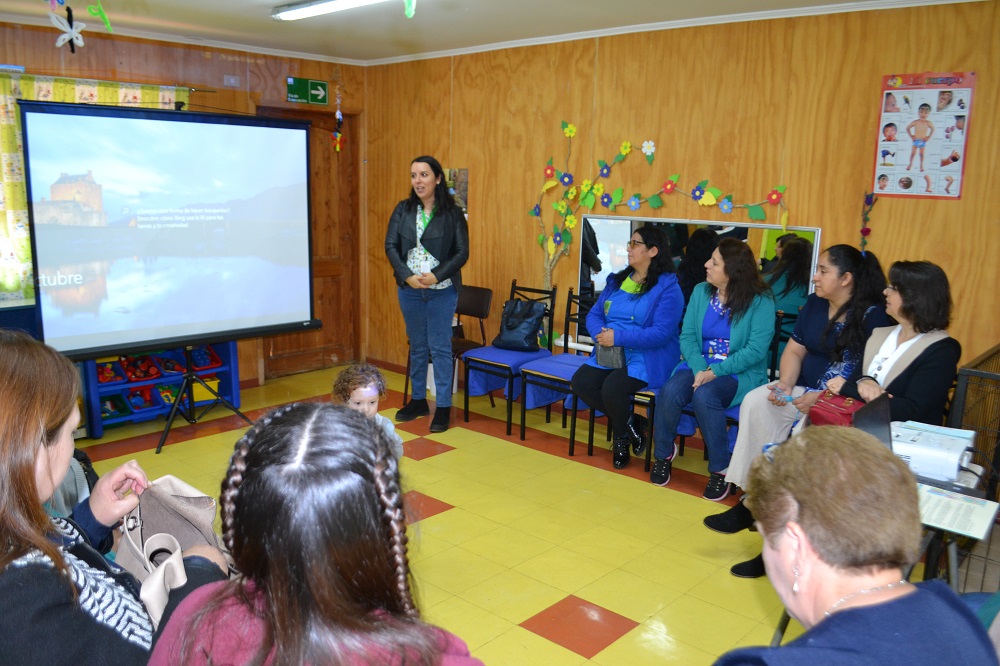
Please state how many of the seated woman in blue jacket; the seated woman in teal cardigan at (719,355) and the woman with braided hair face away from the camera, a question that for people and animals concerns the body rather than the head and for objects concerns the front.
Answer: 1

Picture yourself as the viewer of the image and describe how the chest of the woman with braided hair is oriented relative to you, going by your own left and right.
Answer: facing away from the viewer

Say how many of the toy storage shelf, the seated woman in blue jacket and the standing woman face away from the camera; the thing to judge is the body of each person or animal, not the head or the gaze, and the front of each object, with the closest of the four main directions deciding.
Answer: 0

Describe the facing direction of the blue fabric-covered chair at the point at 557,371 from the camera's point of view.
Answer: facing the viewer and to the left of the viewer

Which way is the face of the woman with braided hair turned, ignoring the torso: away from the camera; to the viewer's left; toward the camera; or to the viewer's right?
away from the camera

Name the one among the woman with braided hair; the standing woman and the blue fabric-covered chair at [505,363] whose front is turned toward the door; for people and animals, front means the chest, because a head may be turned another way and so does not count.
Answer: the woman with braided hair

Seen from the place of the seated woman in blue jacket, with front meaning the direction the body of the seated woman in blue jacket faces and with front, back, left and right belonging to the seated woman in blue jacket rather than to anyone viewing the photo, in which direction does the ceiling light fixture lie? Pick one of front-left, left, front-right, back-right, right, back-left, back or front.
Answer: front-right

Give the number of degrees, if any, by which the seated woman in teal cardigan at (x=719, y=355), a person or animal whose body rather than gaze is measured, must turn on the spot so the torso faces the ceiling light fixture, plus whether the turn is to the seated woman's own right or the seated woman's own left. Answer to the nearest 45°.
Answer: approximately 45° to the seated woman's own right

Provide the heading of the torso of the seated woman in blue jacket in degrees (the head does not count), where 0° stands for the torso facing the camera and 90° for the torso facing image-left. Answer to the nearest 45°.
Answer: approximately 45°

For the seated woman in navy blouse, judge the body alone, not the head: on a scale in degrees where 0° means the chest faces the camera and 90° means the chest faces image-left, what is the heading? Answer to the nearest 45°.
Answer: approximately 135°

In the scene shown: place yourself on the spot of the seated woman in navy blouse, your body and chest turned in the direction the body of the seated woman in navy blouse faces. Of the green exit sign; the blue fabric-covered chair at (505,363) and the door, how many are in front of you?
3

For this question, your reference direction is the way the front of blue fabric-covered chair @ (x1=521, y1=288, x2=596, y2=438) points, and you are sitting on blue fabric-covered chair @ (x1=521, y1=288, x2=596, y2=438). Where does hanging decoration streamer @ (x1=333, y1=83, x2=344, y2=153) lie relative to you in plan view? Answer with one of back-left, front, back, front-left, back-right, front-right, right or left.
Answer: right

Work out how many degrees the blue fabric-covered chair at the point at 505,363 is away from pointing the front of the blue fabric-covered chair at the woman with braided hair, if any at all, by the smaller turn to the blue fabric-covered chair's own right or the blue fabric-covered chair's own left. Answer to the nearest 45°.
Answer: approximately 45° to the blue fabric-covered chair's own left

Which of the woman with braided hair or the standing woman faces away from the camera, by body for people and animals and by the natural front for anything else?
the woman with braided hair

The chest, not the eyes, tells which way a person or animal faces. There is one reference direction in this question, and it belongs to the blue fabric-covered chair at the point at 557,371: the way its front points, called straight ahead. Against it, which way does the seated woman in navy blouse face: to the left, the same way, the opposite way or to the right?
to the right

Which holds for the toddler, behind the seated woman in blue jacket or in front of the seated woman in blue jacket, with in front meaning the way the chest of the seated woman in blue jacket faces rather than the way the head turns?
in front

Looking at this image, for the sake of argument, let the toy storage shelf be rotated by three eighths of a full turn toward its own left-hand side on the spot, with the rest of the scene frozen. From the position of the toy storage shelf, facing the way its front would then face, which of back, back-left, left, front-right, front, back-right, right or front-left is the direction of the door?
front-right

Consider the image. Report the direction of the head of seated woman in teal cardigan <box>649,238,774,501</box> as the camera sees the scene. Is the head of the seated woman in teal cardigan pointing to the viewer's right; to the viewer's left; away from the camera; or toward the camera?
to the viewer's left
